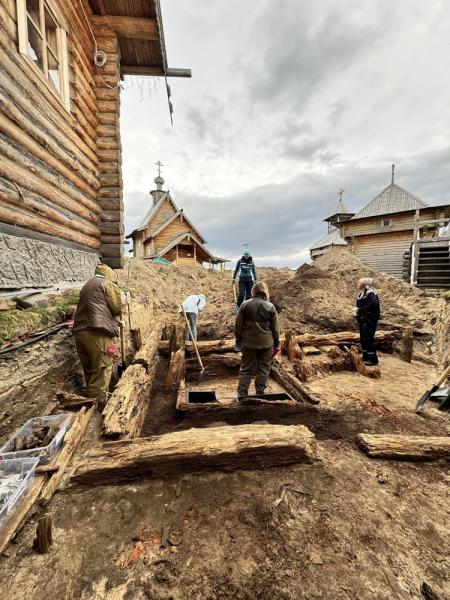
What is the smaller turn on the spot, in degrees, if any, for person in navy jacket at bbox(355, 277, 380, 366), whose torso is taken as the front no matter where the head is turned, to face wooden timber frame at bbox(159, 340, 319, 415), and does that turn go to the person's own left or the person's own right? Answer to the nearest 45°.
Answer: approximately 45° to the person's own left

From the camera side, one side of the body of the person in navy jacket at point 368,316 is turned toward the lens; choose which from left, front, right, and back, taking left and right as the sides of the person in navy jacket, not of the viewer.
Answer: left

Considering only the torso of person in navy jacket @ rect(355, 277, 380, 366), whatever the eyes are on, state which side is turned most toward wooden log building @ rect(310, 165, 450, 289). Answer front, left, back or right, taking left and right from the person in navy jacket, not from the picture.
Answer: right

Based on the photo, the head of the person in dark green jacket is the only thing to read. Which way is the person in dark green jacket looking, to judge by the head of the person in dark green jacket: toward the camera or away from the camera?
away from the camera

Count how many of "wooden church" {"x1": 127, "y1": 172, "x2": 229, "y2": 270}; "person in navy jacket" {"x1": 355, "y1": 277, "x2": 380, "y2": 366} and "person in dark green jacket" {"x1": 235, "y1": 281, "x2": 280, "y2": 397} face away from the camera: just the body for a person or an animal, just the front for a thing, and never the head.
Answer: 1

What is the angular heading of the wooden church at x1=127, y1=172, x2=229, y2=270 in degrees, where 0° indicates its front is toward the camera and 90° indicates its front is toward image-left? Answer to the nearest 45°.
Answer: approximately 315°

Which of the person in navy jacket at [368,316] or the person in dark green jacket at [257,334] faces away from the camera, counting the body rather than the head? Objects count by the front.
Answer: the person in dark green jacket

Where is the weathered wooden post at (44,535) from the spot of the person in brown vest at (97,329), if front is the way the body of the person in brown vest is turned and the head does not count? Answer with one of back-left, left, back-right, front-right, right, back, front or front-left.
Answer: back-right

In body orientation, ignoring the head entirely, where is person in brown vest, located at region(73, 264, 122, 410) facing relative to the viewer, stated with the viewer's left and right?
facing away from the viewer and to the right of the viewer

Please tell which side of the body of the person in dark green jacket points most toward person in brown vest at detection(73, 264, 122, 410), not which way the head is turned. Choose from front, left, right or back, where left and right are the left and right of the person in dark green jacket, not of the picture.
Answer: left

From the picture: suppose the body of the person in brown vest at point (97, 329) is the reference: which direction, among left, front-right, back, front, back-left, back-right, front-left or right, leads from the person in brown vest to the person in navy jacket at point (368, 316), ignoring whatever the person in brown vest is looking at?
front-right

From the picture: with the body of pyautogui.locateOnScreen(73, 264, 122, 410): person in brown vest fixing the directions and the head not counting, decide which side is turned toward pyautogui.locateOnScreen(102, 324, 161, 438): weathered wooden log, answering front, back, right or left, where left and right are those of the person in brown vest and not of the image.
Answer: right

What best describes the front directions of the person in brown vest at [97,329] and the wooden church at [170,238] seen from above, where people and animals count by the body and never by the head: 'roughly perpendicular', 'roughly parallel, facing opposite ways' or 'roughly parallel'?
roughly perpendicular

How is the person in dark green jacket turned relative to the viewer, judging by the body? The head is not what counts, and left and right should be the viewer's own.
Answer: facing away from the viewer

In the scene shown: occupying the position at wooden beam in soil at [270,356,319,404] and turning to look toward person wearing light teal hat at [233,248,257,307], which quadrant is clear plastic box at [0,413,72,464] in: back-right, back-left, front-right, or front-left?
back-left

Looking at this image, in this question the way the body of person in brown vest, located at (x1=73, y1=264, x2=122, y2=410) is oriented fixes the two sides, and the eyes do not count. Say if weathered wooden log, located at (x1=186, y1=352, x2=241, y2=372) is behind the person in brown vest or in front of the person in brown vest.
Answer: in front
